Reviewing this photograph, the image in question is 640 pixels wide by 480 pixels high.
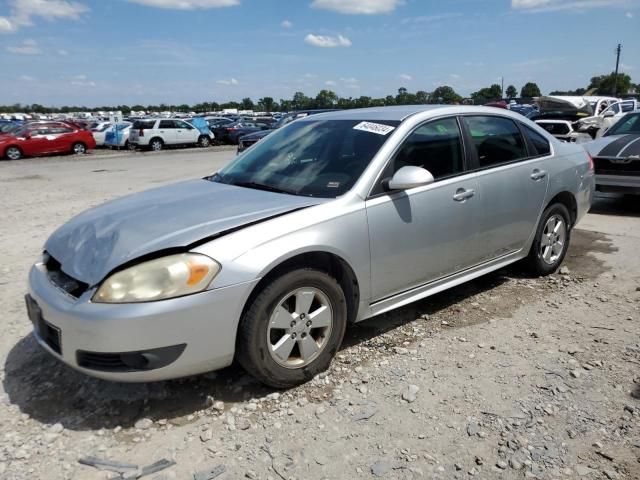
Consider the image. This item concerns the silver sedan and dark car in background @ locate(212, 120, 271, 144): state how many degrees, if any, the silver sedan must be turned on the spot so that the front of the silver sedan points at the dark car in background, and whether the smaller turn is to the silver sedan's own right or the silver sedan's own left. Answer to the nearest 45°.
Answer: approximately 135° to the silver sedan's own right

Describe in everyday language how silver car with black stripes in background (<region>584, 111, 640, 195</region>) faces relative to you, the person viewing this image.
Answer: facing the viewer and to the left of the viewer

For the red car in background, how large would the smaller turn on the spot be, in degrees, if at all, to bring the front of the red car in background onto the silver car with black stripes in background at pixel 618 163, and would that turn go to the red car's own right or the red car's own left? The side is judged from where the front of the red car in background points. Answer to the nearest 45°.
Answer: approximately 90° to the red car's own left

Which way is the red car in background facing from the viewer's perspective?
to the viewer's left

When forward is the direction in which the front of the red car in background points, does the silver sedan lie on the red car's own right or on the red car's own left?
on the red car's own left

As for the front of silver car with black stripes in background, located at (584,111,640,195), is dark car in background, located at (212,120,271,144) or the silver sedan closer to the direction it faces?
the silver sedan

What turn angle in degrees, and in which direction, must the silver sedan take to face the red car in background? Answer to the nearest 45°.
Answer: approximately 90° to its right

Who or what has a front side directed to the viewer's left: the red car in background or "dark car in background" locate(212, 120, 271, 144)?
the red car in background

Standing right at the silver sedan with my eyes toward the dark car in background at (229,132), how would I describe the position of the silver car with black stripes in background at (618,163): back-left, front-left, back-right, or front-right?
front-right
